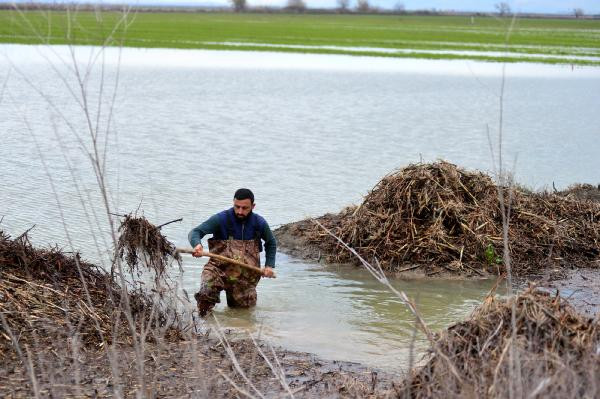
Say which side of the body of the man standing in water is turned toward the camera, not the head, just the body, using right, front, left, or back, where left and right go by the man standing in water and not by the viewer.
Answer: front

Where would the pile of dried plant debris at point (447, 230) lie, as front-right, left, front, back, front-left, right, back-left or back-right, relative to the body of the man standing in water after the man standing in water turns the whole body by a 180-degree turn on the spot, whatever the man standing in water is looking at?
front-right

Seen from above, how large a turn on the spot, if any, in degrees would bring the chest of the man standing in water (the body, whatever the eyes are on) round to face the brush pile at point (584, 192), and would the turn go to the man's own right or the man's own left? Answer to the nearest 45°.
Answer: approximately 135° to the man's own left

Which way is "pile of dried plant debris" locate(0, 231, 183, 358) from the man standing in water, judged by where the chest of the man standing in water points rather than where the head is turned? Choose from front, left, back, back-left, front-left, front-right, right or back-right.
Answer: front-right

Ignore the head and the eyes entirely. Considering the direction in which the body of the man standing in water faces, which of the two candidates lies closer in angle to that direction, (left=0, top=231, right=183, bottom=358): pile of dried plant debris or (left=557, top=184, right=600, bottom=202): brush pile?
the pile of dried plant debris

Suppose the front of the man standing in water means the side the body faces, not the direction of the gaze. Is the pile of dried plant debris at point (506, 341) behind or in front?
in front
